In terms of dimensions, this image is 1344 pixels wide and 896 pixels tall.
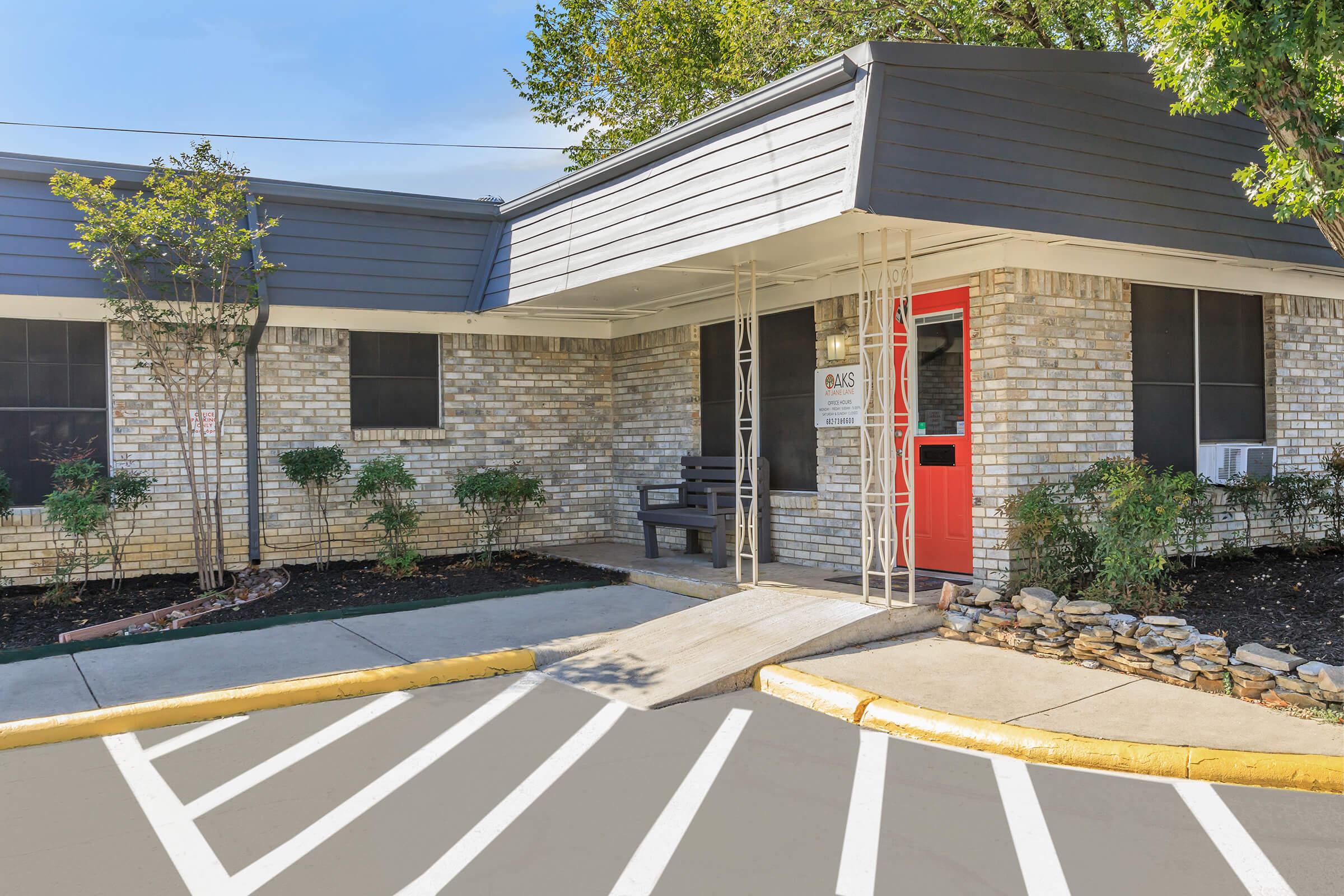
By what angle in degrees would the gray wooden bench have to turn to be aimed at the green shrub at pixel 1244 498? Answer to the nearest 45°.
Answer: approximately 135° to its left

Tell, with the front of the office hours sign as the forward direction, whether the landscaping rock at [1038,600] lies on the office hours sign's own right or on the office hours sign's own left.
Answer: on the office hours sign's own left

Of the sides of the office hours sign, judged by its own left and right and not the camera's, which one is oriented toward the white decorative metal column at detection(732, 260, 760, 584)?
front

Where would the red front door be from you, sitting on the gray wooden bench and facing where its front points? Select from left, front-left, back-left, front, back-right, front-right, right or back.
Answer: left

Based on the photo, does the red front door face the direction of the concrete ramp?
yes

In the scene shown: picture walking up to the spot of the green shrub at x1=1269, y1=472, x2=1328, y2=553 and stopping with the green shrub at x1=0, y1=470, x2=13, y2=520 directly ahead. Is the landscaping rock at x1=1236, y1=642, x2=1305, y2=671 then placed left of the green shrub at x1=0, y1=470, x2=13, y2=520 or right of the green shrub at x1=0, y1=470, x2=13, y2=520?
left

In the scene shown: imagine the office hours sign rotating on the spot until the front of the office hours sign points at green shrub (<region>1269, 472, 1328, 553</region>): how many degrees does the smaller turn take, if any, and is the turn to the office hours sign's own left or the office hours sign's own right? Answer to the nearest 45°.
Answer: approximately 135° to the office hours sign's own left

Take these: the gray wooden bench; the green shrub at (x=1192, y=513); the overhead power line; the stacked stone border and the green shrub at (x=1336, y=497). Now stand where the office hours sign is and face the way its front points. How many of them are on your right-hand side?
2

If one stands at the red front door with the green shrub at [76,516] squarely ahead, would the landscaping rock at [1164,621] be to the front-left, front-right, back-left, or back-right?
back-left

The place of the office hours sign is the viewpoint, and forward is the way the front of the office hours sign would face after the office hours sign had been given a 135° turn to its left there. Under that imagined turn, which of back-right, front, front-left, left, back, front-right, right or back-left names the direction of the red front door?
front-right

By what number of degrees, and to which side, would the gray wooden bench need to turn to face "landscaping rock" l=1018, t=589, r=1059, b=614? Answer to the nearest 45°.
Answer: approximately 90° to its left

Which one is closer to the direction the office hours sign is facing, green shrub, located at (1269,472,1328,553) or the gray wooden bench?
the gray wooden bench

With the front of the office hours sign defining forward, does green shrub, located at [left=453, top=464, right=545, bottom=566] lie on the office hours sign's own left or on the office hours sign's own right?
on the office hours sign's own right

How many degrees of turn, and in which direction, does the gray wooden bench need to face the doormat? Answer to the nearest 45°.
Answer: approximately 90° to its left

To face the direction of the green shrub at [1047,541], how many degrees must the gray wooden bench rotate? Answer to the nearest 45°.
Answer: approximately 90° to its left

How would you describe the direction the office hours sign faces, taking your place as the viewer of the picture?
facing the viewer and to the left of the viewer
